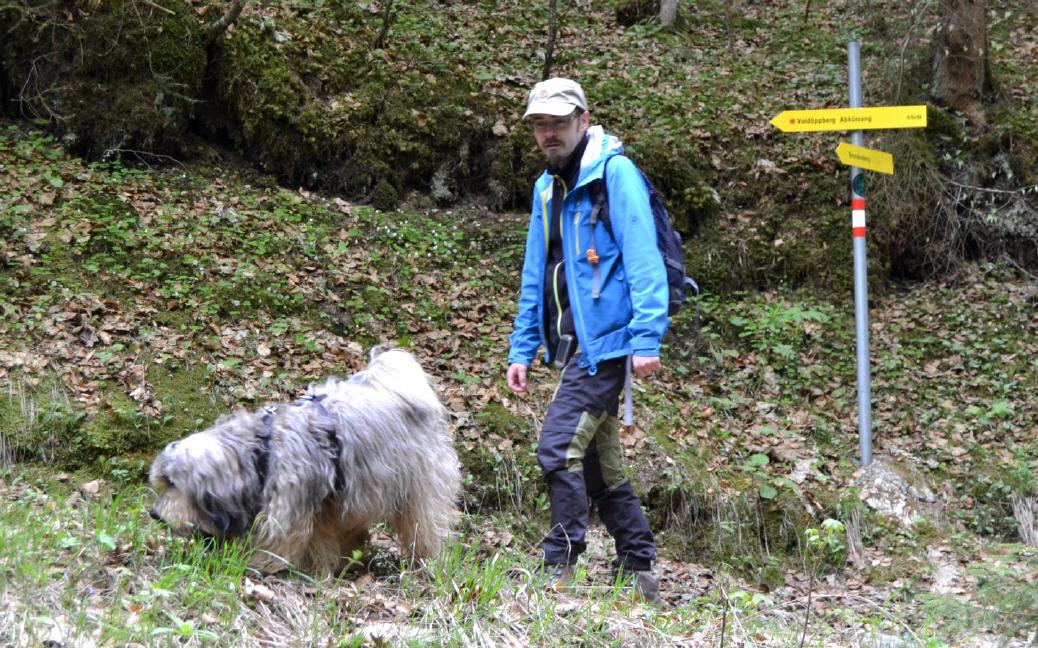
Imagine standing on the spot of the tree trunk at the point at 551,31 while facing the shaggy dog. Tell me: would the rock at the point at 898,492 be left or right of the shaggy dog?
left

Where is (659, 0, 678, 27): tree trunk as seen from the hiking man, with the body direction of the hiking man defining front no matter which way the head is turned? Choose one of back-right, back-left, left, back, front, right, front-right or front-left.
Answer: back-right

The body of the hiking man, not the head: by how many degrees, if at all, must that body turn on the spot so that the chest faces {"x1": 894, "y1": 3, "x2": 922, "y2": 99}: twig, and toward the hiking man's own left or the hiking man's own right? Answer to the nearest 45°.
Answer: approximately 180°

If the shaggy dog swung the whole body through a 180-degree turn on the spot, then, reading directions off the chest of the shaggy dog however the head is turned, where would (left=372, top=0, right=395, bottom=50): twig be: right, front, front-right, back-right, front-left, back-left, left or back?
left

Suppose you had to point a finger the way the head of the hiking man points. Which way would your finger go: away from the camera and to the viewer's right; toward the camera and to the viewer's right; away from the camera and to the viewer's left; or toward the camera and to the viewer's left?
toward the camera and to the viewer's left

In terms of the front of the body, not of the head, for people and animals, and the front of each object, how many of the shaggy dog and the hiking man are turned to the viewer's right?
0

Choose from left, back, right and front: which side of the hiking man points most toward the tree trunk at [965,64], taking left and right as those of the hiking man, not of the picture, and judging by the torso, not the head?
back

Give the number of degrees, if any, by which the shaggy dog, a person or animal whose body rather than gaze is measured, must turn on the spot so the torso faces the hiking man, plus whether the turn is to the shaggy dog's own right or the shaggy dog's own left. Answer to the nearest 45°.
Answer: approximately 180°

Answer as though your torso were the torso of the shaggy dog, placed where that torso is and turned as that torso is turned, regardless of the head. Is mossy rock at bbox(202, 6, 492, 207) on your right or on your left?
on your right

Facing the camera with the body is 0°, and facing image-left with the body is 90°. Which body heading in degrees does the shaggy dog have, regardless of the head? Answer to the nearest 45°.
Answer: approximately 90°

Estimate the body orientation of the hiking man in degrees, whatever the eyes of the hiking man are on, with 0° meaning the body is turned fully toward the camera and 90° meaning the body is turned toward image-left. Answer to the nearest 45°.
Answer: approximately 45°

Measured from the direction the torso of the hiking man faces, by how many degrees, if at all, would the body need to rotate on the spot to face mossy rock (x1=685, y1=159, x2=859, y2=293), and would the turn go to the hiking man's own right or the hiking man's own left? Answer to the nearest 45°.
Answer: approximately 135° to the hiking man's own right

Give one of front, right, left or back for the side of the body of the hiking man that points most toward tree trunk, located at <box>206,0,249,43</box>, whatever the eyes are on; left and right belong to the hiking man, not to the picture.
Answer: right
